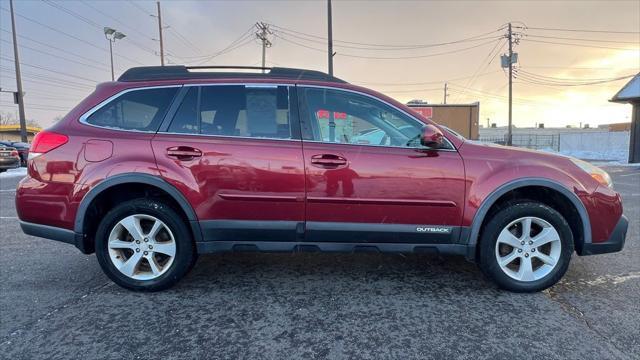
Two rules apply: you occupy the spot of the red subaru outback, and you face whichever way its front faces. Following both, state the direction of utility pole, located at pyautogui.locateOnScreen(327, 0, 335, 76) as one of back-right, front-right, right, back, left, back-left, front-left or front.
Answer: left

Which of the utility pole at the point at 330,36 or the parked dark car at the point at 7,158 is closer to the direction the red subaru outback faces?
the utility pole

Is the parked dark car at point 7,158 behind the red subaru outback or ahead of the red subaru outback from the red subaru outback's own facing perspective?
behind

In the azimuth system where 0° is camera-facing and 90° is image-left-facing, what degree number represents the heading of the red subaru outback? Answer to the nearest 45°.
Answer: approximately 270°
